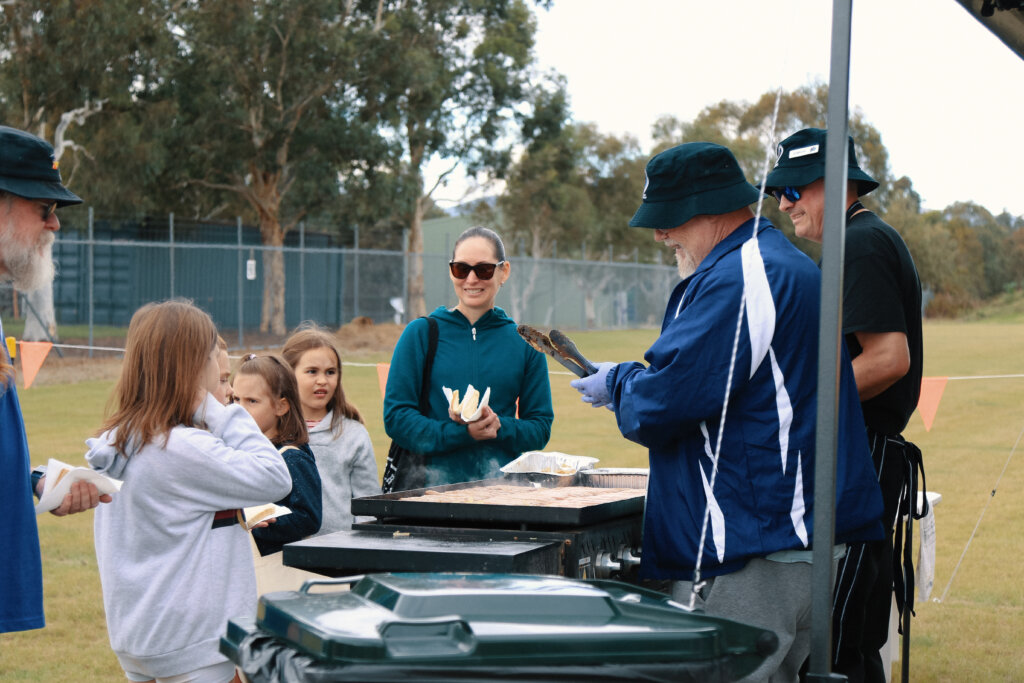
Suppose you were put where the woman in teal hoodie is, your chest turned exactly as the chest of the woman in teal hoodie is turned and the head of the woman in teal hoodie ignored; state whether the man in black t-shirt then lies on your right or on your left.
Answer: on your left

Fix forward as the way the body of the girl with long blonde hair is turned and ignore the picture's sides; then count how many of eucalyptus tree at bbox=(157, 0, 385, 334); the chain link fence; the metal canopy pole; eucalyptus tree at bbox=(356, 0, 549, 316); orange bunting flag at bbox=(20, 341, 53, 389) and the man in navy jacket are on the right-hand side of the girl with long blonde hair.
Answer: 2

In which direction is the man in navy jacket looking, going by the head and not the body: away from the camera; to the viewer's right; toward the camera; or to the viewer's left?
to the viewer's left

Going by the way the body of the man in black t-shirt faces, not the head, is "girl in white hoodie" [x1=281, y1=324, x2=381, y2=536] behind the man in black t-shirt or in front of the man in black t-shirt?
in front

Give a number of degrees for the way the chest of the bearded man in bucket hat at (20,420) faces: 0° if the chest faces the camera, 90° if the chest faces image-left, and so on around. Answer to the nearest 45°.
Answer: approximately 270°

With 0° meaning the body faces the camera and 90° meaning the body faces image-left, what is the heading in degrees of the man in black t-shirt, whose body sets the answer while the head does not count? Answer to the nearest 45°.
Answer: approximately 90°

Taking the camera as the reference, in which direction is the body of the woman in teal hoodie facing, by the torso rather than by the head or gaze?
toward the camera

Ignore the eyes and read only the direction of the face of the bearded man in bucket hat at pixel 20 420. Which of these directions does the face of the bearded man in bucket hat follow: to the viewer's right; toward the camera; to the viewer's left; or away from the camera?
to the viewer's right

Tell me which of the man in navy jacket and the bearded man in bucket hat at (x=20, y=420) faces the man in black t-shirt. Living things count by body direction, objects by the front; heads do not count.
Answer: the bearded man in bucket hat

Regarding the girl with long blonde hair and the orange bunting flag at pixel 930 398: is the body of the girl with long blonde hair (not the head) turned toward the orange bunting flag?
yes

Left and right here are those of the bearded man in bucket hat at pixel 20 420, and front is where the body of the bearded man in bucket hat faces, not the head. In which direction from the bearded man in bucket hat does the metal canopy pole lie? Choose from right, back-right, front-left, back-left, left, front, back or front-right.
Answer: front-right

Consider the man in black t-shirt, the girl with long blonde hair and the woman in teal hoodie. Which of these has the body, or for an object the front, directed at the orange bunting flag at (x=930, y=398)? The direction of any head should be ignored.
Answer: the girl with long blonde hair

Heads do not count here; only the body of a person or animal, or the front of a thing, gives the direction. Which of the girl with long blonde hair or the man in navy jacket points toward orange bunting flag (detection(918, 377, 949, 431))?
the girl with long blonde hair

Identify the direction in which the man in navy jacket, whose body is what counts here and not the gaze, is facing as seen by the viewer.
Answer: to the viewer's left
